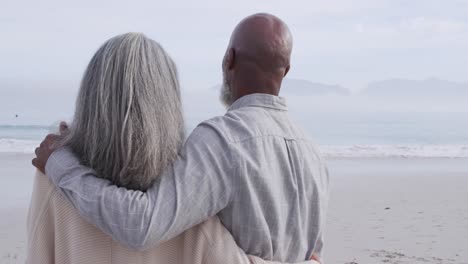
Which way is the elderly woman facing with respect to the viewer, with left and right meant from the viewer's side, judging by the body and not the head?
facing away from the viewer

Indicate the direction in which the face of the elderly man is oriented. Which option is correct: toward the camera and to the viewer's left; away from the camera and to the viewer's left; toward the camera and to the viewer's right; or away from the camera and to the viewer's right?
away from the camera and to the viewer's left

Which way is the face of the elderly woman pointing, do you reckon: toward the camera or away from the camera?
away from the camera
